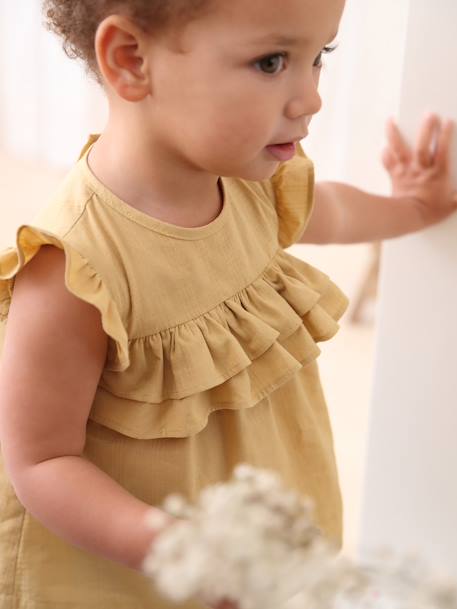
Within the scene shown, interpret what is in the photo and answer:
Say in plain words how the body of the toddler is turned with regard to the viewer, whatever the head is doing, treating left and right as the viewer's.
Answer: facing the viewer and to the right of the viewer
